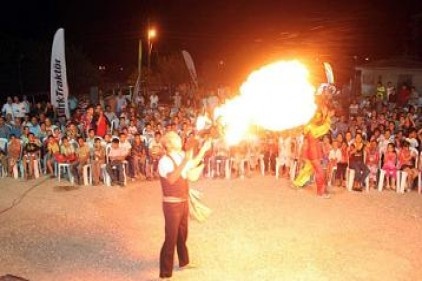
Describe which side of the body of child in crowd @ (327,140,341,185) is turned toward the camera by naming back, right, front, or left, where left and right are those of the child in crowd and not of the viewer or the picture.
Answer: front

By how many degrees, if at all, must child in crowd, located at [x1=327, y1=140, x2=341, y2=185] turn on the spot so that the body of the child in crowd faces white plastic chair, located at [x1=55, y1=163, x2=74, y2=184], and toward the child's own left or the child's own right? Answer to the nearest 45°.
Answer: approximately 90° to the child's own right

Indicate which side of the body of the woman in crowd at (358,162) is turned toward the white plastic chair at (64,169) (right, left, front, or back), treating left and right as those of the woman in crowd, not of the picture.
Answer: right

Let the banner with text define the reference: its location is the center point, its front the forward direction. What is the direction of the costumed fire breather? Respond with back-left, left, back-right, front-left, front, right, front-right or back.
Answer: front

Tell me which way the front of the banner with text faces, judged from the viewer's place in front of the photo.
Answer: facing the viewer

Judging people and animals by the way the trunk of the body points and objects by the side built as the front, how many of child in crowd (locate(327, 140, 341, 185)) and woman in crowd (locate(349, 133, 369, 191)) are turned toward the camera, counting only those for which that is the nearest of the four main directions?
2

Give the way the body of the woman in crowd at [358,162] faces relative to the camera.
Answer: toward the camera

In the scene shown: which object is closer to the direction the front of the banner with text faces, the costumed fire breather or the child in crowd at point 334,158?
the costumed fire breather

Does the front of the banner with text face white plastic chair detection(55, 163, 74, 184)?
yes

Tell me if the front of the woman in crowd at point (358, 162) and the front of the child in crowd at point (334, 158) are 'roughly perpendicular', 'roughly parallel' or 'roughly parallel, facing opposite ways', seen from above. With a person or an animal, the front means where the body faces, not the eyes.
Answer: roughly parallel
